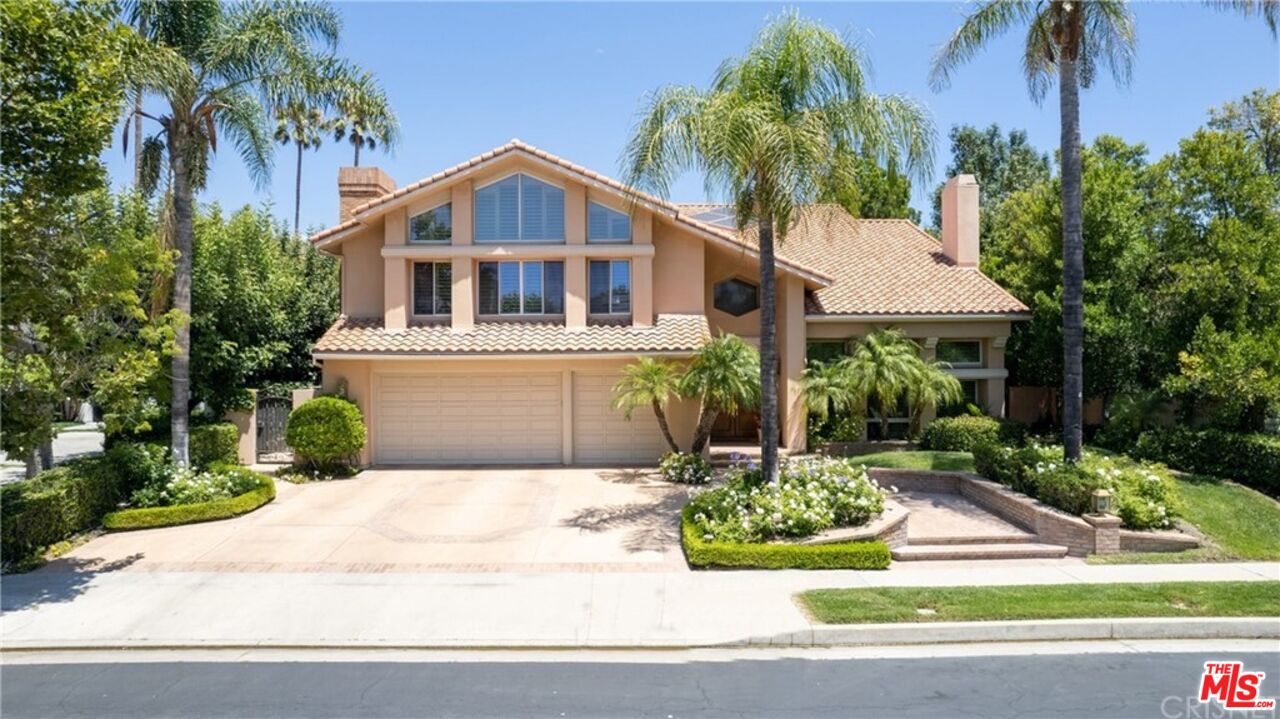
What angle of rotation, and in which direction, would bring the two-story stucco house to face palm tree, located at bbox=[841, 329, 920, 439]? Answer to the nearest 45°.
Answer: approximately 90° to its left

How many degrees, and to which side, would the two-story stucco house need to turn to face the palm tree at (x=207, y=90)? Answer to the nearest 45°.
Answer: approximately 45° to its right

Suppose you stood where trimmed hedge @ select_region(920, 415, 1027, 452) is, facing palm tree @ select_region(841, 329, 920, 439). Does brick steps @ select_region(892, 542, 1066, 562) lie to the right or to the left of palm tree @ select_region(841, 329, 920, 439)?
left

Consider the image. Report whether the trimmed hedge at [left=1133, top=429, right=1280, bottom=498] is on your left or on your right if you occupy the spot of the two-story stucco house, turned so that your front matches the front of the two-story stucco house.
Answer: on your left

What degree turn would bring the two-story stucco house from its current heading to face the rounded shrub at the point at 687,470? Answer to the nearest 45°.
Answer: approximately 45° to its left

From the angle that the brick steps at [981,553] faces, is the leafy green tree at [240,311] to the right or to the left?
on its right

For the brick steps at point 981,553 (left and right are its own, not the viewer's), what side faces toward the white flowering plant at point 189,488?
right

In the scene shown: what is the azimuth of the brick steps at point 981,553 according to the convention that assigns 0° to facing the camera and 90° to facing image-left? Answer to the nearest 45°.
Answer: approximately 0°

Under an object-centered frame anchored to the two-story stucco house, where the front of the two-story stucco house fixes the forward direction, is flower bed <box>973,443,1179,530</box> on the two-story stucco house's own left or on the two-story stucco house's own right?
on the two-story stucco house's own left

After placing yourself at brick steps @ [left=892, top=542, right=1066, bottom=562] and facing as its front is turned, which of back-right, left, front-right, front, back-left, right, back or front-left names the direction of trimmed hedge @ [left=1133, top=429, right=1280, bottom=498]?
back-left

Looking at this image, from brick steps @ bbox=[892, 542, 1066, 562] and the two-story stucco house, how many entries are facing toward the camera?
2

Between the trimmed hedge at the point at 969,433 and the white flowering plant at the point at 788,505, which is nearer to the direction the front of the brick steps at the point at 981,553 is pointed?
the white flowering plant

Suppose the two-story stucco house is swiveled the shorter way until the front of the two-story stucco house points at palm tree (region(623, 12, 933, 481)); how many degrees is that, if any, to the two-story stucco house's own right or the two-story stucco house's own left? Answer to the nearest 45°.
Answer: approximately 45° to the two-story stucco house's own left

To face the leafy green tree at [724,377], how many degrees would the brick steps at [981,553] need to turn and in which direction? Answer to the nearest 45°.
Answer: approximately 135° to its right

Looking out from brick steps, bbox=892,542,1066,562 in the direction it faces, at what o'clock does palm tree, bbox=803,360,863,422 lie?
The palm tree is roughly at 5 o'clock from the brick steps.

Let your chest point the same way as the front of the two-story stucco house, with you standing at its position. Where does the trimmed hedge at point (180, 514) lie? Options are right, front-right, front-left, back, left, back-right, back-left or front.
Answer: front-right
